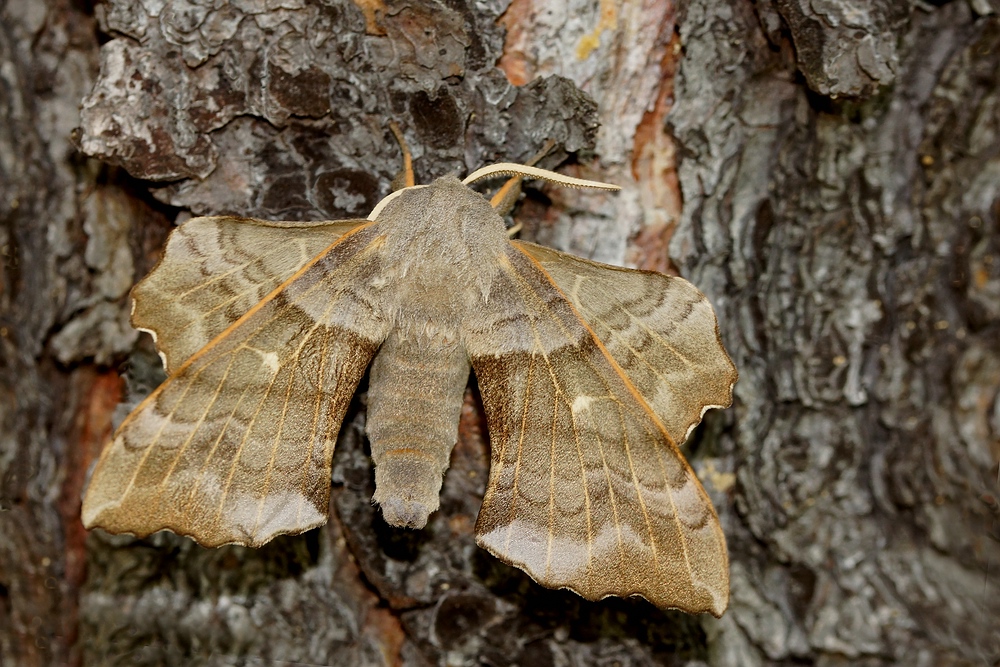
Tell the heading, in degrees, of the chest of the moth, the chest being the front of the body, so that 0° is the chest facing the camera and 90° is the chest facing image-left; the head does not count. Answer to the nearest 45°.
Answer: approximately 180°
